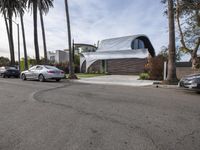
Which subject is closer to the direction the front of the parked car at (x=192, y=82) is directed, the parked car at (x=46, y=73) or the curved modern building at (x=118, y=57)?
the parked car

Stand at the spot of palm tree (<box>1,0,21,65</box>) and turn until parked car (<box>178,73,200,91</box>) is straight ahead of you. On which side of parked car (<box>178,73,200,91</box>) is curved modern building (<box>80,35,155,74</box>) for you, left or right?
left

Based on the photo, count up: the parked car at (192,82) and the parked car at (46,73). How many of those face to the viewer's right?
0

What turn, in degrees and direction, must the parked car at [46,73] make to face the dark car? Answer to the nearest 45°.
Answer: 0° — it already faces it

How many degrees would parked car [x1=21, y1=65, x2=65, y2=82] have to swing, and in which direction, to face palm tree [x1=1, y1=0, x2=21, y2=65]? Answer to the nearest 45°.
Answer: approximately 45° to its right

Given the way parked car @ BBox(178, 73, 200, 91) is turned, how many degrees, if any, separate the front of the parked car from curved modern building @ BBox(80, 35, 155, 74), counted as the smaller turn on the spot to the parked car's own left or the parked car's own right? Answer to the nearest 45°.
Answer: approximately 90° to the parked car's own right

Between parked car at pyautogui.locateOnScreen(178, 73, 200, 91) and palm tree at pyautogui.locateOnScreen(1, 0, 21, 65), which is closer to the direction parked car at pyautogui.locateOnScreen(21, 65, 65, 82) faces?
the palm tree

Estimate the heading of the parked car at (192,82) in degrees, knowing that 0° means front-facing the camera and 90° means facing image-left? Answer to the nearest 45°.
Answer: approximately 45°

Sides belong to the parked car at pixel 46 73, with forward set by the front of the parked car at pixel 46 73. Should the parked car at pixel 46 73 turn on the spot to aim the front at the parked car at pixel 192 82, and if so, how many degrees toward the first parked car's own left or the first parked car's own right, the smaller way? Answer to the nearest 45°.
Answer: approximately 180°

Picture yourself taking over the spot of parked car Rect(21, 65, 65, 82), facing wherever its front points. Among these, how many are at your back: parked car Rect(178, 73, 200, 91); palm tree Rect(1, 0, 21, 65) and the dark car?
1

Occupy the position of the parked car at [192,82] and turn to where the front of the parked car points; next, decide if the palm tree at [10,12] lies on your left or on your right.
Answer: on your right

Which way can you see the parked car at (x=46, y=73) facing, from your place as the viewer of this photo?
facing away from the viewer and to the left of the viewer
